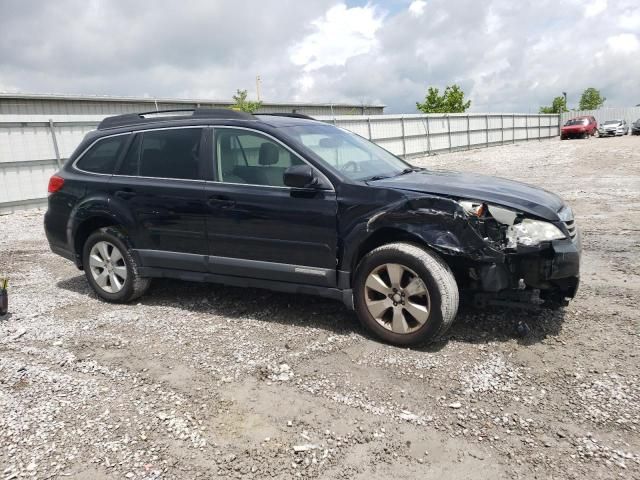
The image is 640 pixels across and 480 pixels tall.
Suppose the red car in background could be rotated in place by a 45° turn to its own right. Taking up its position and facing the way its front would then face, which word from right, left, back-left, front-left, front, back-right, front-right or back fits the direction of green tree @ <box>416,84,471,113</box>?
front-right

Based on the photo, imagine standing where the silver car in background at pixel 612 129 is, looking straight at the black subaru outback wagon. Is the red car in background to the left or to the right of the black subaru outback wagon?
right

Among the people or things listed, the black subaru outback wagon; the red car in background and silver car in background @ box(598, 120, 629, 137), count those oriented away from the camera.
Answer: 0

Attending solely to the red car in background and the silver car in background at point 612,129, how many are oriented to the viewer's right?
0

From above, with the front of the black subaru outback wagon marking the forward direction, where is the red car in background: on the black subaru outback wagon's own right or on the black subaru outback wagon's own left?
on the black subaru outback wagon's own left

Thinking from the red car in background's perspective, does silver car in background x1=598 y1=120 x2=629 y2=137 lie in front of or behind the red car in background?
behind

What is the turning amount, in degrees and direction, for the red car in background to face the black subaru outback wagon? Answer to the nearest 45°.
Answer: approximately 45° to its left

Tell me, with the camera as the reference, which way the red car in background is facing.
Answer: facing the viewer and to the left of the viewer

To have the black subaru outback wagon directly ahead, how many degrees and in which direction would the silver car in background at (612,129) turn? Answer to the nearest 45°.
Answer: approximately 45° to its left

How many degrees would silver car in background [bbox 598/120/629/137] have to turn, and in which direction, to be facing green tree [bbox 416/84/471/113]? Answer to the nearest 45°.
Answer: approximately 45° to its right

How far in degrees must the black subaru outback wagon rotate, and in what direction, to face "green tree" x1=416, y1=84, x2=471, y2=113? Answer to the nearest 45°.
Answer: approximately 135° to its left

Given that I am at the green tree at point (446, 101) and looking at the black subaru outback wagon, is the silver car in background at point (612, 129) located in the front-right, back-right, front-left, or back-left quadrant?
front-left
